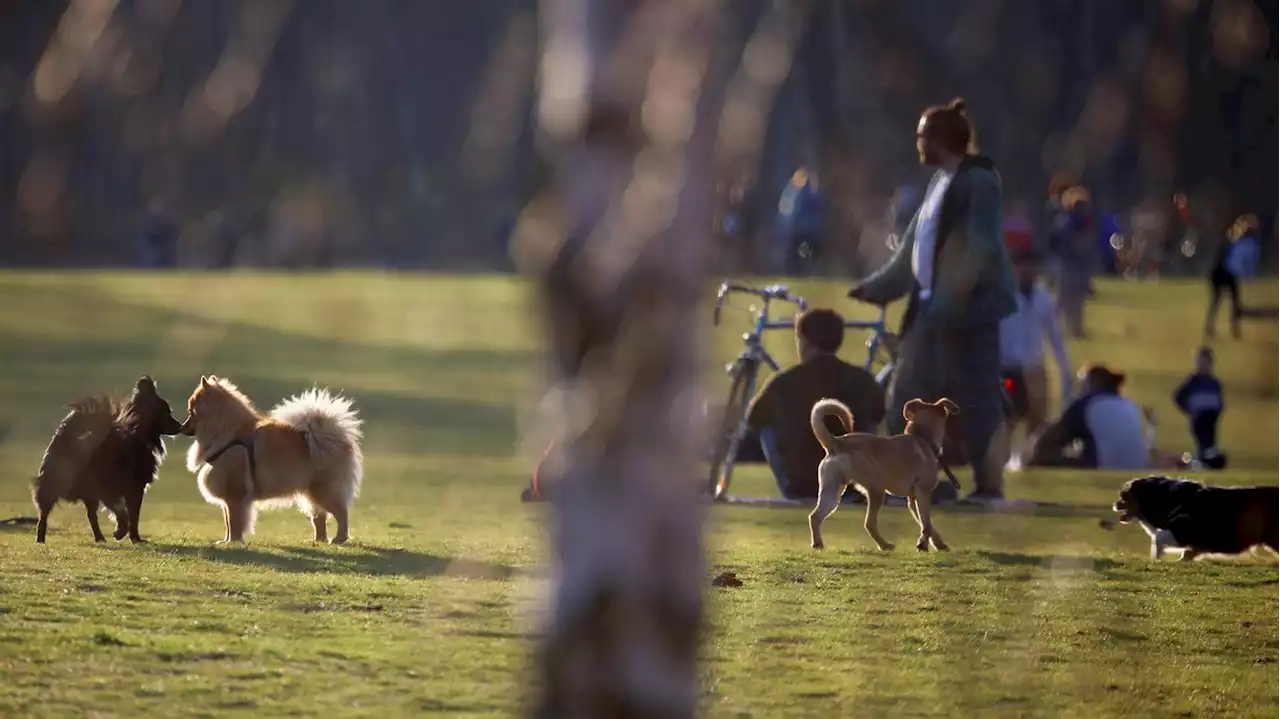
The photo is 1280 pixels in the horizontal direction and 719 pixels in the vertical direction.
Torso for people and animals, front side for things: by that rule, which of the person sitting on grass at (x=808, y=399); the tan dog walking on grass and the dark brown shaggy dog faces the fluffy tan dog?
the dark brown shaggy dog

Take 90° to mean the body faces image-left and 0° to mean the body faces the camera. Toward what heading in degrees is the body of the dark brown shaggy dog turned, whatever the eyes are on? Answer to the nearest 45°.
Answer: approximately 270°

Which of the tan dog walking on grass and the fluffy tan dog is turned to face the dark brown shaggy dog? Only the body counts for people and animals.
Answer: the fluffy tan dog

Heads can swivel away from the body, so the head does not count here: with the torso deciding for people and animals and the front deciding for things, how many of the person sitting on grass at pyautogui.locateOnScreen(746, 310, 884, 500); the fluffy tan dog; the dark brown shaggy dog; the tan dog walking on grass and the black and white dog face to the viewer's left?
2

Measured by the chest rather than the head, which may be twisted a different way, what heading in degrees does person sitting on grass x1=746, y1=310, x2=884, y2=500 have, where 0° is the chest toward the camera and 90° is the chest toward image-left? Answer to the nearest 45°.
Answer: approximately 180°

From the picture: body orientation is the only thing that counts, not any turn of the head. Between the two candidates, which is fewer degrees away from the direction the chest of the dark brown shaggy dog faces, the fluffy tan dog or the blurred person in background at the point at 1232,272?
the fluffy tan dog

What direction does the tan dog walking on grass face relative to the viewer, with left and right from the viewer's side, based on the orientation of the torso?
facing to the right of the viewer

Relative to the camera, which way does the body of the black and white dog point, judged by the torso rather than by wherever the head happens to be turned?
to the viewer's left

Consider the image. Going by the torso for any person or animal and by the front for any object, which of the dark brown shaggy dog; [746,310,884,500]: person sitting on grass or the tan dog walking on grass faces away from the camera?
the person sitting on grass

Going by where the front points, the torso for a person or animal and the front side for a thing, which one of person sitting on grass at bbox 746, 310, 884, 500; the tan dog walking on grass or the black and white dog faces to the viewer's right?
the tan dog walking on grass

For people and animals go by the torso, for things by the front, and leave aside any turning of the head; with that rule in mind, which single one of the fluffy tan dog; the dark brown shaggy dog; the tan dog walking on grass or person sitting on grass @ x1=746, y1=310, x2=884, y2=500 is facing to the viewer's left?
the fluffy tan dog

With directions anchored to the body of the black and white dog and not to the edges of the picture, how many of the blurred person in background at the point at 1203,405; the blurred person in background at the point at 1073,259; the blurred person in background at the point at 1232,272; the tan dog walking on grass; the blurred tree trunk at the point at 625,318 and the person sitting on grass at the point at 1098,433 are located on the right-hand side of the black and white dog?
4

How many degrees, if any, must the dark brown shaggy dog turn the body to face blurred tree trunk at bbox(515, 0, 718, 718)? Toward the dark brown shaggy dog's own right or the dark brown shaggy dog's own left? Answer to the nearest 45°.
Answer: approximately 90° to the dark brown shaggy dog's own right

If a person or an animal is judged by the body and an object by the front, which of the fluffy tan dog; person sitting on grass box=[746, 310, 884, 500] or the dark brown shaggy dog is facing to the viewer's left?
the fluffy tan dog

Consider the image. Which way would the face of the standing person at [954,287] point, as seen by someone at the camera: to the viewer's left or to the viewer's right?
to the viewer's left

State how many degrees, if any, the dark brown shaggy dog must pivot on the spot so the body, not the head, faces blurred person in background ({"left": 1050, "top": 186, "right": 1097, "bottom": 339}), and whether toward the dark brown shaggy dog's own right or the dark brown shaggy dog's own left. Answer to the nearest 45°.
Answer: approximately 45° to the dark brown shaggy dog's own left

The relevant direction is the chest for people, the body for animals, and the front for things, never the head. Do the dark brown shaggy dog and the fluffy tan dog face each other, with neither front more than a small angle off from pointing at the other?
yes

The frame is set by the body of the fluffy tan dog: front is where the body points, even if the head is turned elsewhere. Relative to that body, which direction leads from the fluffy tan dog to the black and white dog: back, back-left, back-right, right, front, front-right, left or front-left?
back

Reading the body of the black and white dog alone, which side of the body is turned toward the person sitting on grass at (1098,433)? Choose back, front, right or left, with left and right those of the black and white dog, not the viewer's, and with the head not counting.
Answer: right

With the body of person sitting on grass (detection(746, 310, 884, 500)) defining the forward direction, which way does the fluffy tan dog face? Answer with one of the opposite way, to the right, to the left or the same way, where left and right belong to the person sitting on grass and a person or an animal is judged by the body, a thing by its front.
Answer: to the left

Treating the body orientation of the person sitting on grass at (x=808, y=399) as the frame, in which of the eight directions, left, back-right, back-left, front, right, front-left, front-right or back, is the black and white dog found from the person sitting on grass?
back-right

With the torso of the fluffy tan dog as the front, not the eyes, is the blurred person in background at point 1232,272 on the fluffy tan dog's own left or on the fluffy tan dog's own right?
on the fluffy tan dog's own right
